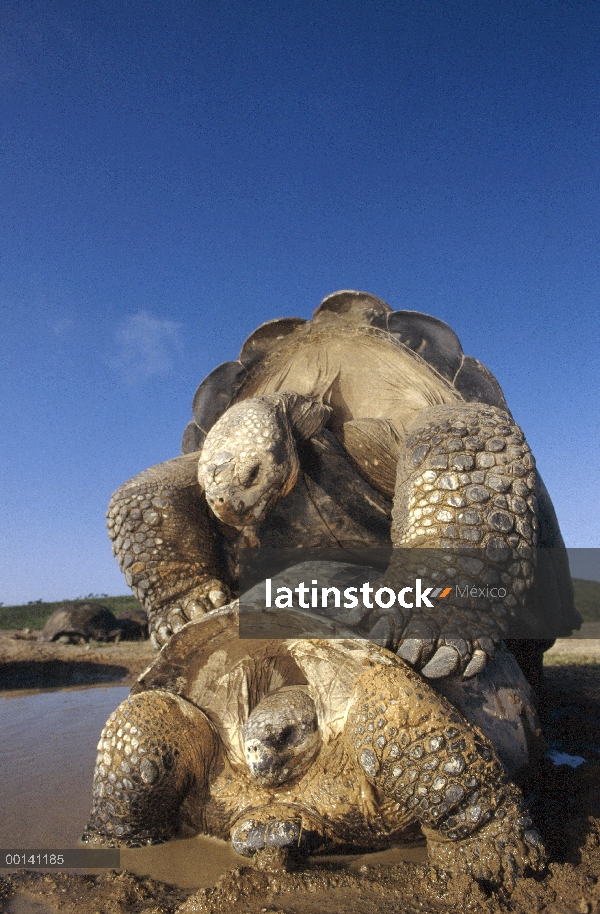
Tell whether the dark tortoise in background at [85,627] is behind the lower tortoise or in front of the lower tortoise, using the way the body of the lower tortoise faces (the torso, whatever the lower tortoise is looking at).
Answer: behind

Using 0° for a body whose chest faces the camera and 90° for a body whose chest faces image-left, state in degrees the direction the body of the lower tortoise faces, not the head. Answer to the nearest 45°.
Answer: approximately 0°

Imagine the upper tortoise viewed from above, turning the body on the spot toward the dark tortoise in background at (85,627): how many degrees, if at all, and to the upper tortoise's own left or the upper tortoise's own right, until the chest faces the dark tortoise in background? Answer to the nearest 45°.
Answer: approximately 135° to the upper tortoise's own right

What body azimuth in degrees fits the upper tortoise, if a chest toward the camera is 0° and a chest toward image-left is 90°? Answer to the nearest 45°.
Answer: approximately 0°
